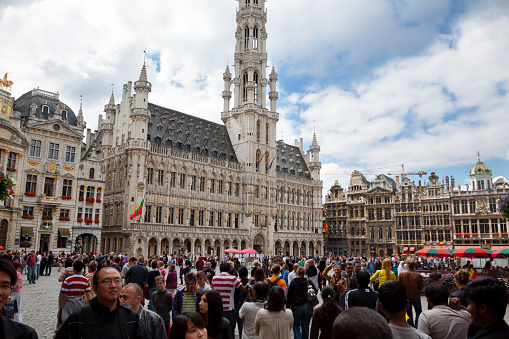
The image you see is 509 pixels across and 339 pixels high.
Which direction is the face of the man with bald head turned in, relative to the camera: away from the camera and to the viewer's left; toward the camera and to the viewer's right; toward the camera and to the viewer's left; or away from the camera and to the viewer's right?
toward the camera and to the viewer's left

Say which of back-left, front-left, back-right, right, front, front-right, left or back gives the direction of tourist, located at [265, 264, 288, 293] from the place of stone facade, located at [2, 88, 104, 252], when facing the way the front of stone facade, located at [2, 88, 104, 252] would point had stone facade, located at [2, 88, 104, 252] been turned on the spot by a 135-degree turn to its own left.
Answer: back-right

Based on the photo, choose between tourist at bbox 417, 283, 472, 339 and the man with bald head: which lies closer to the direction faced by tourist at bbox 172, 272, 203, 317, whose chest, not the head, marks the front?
the man with bald head

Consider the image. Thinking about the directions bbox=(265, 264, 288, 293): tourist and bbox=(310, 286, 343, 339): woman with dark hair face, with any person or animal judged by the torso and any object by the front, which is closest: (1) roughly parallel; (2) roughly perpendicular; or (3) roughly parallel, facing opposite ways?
roughly parallel

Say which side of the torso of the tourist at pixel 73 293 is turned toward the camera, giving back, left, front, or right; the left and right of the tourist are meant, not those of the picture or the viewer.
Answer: back

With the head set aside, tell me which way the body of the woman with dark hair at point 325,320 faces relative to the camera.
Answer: away from the camera

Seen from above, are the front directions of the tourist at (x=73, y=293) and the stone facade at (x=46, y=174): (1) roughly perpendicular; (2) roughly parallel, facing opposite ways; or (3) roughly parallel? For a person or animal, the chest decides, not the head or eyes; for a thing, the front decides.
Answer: roughly parallel, facing opposite ways

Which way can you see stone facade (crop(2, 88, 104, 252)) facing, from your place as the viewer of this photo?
facing the viewer

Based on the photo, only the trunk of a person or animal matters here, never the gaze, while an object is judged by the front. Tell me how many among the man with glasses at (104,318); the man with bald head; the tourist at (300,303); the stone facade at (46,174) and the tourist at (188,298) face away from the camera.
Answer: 1

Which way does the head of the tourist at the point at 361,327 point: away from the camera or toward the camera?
away from the camera

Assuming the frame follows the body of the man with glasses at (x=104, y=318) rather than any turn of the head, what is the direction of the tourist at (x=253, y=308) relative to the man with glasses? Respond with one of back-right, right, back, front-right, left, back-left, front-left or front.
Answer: left

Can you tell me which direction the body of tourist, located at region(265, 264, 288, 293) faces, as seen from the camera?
away from the camera

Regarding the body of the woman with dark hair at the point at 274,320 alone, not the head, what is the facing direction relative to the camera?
away from the camera

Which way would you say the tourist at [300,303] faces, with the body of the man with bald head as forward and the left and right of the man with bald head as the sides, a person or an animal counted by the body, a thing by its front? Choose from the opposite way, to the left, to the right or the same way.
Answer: the opposite way
